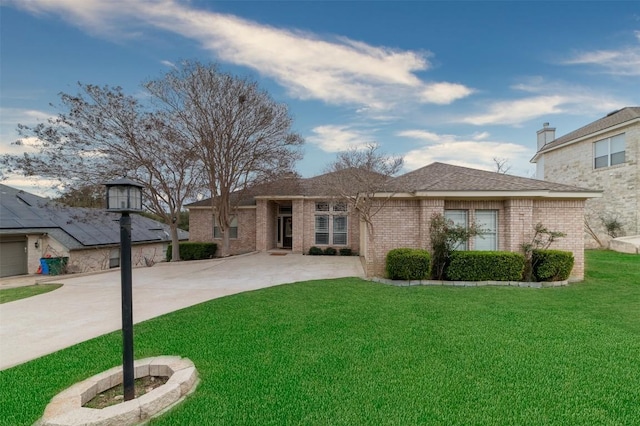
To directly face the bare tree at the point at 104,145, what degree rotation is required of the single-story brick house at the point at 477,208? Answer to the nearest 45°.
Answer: approximately 90° to its right

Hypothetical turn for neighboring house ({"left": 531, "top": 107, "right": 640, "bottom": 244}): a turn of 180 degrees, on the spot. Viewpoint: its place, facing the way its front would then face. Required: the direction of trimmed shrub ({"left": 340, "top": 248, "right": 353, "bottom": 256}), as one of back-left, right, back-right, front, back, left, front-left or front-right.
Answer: left

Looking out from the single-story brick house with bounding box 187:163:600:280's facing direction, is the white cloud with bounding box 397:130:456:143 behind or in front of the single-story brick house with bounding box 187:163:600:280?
behind

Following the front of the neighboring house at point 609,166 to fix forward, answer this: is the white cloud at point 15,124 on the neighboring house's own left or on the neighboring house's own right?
on the neighboring house's own right

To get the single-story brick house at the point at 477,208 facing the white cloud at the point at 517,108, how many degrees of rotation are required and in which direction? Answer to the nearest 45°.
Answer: approximately 135° to its left

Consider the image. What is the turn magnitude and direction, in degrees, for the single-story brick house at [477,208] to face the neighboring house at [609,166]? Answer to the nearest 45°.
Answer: approximately 135° to its left

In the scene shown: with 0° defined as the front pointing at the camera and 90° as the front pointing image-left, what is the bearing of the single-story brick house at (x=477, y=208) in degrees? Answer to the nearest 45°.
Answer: approximately 0°

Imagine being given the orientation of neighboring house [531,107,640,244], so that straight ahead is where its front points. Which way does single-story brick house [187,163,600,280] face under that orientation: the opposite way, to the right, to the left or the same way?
the same way

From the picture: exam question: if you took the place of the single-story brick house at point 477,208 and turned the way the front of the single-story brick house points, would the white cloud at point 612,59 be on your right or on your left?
on your left

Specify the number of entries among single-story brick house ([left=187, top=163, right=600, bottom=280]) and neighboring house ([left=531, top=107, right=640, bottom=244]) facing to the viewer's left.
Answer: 0
